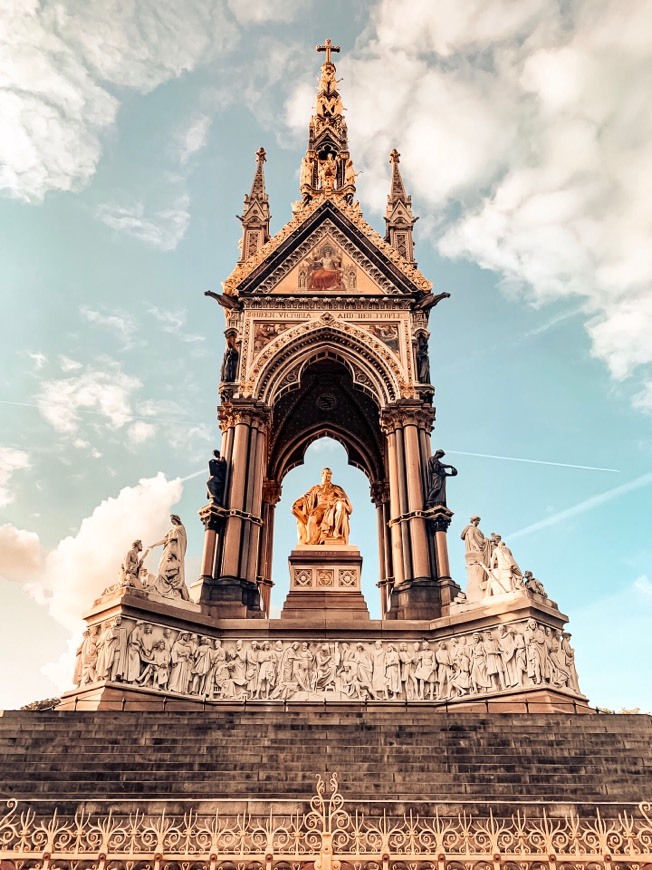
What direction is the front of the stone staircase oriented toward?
toward the camera

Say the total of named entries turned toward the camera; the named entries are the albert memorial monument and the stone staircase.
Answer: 2

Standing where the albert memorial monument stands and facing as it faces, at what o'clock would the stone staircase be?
The stone staircase is roughly at 12 o'clock from the albert memorial monument.

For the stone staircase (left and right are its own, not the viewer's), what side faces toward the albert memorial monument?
back

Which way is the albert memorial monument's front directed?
toward the camera
